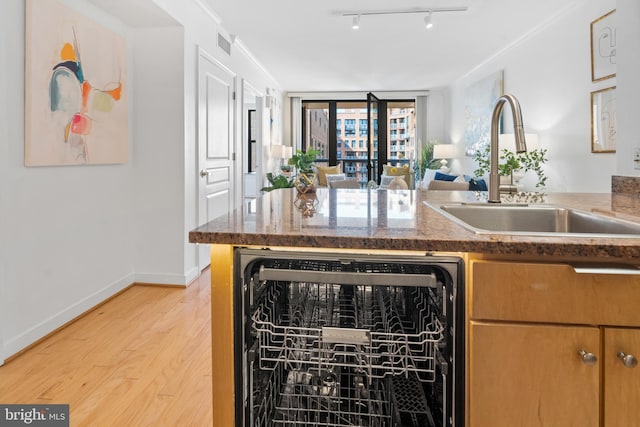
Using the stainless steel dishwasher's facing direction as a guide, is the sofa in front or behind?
behind

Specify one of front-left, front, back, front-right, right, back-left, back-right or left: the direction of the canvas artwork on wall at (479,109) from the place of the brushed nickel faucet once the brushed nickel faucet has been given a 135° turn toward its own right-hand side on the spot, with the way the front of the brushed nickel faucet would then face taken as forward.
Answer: right

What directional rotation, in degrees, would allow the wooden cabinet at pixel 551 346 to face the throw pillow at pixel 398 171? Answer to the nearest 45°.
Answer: approximately 180°

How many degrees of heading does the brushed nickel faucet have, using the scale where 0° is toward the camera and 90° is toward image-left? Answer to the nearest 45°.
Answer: approximately 315°

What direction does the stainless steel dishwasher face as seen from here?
toward the camera

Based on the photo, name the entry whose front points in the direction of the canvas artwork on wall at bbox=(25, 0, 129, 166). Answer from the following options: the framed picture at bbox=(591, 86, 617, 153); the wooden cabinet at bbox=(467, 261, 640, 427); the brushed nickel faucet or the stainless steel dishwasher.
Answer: the framed picture

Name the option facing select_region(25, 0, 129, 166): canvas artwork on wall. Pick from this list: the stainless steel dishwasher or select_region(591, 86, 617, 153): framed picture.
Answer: the framed picture

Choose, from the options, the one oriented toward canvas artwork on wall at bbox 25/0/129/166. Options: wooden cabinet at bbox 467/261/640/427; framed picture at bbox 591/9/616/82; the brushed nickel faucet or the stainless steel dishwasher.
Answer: the framed picture

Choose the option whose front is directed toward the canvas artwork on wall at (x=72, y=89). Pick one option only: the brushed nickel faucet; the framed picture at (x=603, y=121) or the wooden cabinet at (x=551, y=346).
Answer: the framed picture

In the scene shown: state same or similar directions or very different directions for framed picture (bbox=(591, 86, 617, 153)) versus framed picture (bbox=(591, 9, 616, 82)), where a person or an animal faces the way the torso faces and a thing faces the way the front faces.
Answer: same or similar directions

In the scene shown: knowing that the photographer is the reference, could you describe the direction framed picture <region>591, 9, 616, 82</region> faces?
facing the viewer and to the left of the viewer

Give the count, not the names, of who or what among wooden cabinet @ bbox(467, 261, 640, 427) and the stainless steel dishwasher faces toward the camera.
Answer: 2

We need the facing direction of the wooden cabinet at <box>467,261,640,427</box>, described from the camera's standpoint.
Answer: facing the viewer

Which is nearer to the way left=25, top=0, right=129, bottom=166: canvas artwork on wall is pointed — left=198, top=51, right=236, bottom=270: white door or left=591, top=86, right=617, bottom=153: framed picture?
the framed picture
